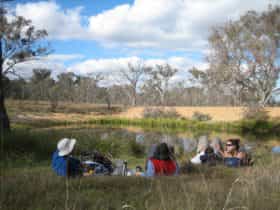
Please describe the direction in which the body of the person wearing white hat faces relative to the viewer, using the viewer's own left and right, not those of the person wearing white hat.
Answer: facing away from the viewer and to the right of the viewer

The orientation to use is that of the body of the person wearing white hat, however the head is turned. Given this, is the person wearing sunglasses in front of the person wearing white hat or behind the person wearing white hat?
in front

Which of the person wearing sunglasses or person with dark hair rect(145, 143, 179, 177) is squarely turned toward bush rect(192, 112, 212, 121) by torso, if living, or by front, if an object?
the person with dark hair

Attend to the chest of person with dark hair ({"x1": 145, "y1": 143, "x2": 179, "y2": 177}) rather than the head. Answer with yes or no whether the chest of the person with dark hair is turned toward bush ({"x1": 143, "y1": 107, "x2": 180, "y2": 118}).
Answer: yes

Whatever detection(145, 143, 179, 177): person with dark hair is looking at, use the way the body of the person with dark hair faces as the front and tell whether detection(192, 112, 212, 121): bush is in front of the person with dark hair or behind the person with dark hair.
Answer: in front

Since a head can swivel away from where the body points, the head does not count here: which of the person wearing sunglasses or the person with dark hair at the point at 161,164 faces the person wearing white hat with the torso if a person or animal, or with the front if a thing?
the person wearing sunglasses

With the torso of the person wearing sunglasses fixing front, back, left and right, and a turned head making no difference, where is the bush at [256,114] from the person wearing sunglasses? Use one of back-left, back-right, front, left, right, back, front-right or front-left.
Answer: back-right

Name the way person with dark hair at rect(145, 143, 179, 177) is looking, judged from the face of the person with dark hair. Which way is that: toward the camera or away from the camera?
away from the camera

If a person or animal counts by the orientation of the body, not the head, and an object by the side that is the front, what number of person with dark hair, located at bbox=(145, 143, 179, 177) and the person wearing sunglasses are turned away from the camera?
1

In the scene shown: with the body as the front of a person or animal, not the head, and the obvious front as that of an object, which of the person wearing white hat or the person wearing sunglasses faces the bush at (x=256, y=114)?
the person wearing white hat

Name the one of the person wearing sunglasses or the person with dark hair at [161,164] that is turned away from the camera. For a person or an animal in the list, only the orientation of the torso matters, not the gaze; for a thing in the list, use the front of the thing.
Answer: the person with dark hair

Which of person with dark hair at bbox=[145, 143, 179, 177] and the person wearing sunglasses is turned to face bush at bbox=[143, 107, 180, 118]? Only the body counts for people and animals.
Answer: the person with dark hair

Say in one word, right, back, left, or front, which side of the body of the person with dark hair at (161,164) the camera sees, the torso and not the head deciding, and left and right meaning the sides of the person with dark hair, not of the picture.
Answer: back

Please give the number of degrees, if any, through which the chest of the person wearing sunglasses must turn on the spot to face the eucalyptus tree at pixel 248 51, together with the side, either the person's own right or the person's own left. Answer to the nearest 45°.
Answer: approximately 135° to the person's own right
